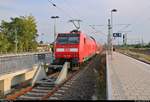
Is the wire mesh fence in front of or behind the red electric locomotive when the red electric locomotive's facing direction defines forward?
in front

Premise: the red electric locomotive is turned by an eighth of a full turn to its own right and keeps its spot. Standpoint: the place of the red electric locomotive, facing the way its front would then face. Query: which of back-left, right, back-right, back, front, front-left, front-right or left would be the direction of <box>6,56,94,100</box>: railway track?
left

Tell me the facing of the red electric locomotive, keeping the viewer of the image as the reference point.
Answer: facing the viewer and to the left of the viewer
